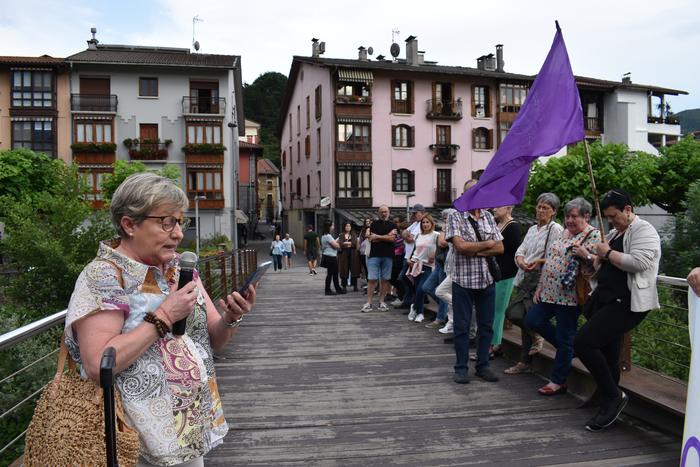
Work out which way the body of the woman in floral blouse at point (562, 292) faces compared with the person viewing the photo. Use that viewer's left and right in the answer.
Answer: facing the viewer and to the left of the viewer

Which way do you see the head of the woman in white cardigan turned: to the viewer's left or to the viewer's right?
to the viewer's left

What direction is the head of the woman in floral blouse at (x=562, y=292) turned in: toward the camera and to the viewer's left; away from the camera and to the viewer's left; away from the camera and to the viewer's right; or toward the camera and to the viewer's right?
toward the camera and to the viewer's left

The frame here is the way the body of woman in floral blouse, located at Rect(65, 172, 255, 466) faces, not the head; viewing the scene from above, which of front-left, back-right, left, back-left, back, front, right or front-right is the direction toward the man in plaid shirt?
left

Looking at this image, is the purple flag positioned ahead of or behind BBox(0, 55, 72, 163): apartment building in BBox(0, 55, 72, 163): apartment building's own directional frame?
ahead

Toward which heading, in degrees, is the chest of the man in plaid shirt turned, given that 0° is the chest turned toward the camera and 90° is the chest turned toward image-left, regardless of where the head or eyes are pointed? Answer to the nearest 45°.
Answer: approximately 0°

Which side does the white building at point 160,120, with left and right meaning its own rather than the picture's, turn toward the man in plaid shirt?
front

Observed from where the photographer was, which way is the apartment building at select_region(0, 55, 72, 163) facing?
facing the viewer

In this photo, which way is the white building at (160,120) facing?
toward the camera

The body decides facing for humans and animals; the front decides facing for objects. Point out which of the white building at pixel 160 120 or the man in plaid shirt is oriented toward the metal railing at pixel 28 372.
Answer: the white building

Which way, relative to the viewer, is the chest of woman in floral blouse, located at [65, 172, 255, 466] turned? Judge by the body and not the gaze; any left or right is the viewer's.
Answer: facing the viewer and to the right of the viewer

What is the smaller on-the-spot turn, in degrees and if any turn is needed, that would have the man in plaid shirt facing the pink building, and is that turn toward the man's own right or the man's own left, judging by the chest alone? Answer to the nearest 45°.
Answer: approximately 180°

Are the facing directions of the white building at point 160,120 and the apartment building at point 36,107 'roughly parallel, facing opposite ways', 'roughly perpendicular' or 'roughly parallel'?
roughly parallel

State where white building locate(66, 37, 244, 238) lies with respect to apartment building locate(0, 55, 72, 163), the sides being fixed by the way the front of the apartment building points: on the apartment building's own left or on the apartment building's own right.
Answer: on the apartment building's own left

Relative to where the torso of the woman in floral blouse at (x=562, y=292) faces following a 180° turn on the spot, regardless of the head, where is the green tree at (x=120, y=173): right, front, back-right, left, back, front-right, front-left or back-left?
left

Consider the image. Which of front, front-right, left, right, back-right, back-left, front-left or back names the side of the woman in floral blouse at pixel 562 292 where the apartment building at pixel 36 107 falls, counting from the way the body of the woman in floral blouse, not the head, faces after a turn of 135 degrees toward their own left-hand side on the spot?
back-left

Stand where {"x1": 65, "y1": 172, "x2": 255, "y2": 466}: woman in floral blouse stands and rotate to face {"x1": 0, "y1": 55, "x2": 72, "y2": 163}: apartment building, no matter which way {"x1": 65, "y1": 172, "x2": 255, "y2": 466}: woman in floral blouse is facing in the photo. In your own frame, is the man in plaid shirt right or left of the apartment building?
right
